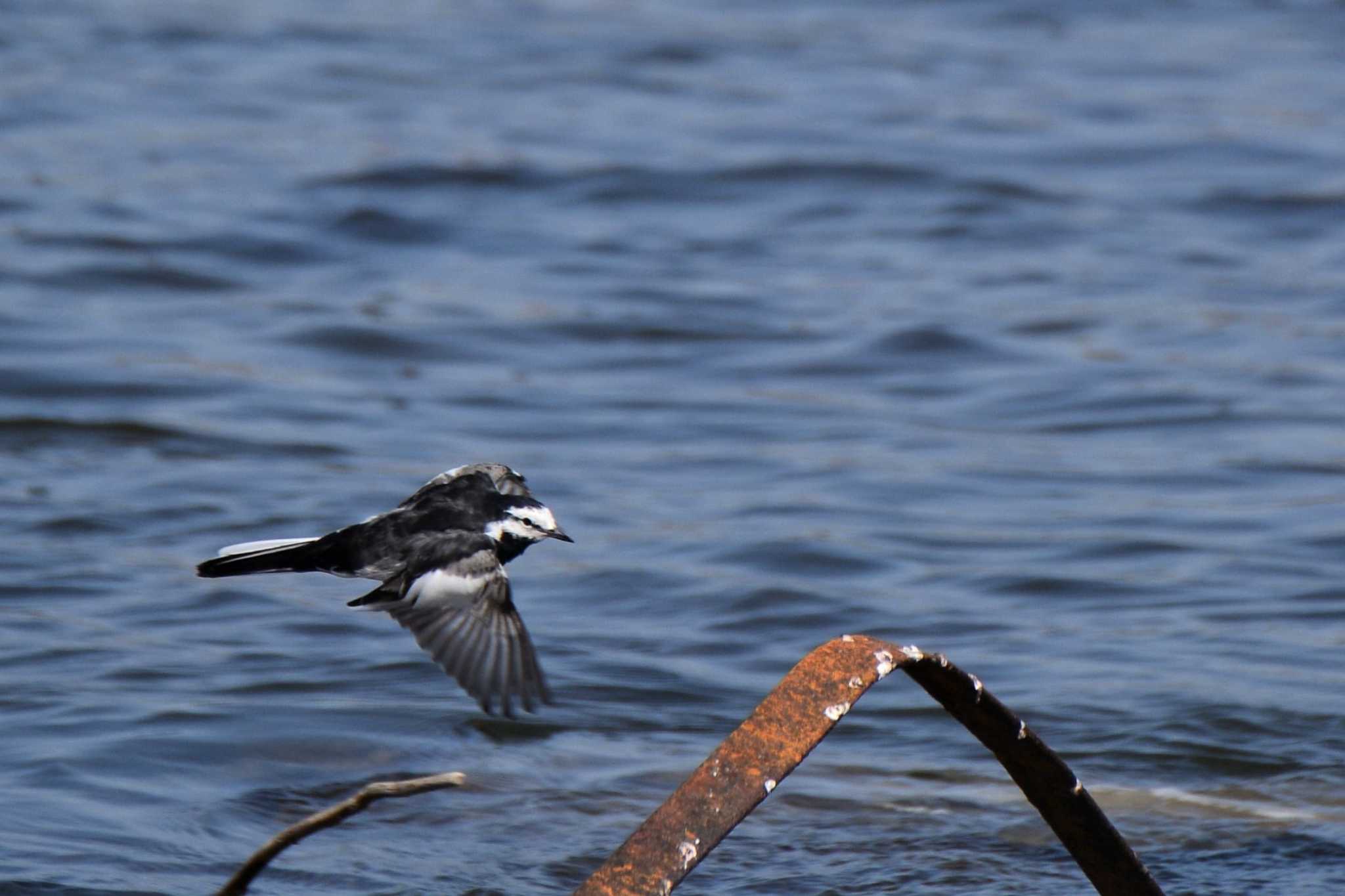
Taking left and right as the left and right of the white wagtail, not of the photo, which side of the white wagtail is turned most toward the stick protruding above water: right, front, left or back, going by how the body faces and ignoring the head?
right

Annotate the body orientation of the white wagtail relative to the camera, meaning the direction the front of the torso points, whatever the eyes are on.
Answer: to the viewer's right
